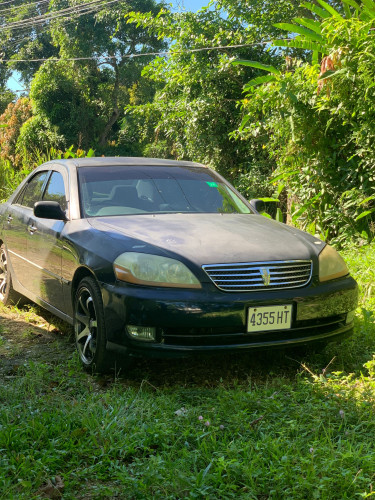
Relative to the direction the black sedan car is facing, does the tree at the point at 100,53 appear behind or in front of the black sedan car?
behind

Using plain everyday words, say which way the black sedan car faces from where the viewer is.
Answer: facing the viewer and to the right of the viewer

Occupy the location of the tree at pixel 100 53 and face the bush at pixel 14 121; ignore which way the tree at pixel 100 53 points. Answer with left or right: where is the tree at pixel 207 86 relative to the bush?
left

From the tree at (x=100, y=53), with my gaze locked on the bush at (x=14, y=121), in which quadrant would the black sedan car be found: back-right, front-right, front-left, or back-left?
front-left

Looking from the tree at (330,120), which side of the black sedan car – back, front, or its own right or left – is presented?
left

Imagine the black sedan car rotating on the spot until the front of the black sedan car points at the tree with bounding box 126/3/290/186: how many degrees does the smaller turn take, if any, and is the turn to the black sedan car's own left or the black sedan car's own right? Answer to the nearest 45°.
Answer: approximately 135° to the black sedan car's own left

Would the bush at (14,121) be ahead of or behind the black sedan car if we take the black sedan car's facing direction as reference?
behind
